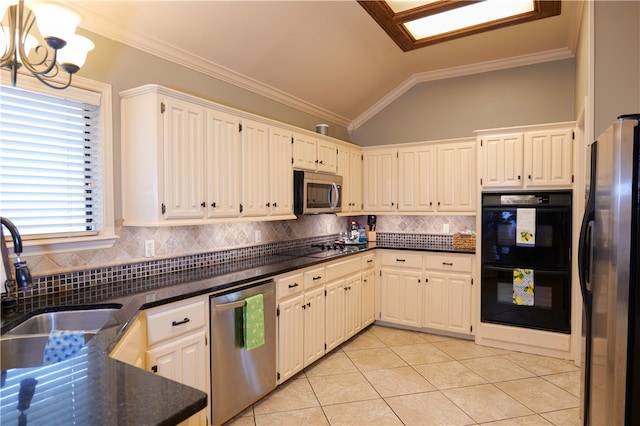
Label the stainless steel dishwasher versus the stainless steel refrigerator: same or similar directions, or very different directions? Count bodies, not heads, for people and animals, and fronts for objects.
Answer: very different directions

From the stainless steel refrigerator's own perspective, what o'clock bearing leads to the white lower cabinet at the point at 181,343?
The white lower cabinet is roughly at 11 o'clock from the stainless steel refrigerator.

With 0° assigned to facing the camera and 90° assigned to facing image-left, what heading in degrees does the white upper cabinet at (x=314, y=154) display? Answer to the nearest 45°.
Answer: approximately 315°

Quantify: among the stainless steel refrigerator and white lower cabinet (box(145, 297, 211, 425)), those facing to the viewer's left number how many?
1

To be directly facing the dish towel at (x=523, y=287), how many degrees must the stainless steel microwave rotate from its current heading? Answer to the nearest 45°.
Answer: approximately 45° to its left

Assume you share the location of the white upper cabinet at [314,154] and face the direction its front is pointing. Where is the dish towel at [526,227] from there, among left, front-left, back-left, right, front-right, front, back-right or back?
front-left

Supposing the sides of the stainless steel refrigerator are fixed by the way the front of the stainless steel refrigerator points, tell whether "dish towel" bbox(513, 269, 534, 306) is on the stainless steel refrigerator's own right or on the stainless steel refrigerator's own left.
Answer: on the stainless steel refrigerator's own right

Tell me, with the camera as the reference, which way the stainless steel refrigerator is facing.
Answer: facing to the left of the viewer

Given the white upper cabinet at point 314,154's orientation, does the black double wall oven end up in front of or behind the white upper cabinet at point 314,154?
in front

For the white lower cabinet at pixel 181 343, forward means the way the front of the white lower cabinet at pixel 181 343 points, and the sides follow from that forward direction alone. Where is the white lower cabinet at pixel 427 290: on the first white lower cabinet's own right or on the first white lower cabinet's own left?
on the first white lower cabinet's own left

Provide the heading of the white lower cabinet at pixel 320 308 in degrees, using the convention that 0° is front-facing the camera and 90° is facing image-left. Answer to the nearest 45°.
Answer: approximately 315°

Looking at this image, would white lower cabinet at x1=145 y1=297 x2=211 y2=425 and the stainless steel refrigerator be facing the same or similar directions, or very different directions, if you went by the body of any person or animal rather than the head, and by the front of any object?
very different directions

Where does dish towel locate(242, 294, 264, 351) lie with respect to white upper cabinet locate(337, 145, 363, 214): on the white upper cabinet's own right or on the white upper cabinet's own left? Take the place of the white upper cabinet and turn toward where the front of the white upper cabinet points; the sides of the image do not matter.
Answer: on the white upper cabinet's own right

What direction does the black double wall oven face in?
toward the camera
